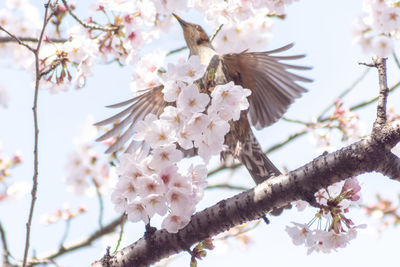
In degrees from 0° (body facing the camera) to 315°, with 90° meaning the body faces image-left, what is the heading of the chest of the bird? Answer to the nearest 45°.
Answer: approximately 90°
